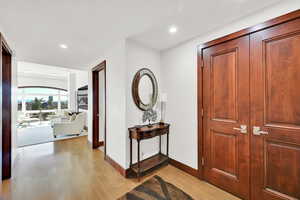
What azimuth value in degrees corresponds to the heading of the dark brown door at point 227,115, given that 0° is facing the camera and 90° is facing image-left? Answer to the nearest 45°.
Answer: approximately 45°

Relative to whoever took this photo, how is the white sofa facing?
facing to the left of the viewer

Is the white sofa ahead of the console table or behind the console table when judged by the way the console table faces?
behind

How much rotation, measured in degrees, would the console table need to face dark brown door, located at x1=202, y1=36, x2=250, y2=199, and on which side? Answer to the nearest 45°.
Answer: approximately 45° to its left

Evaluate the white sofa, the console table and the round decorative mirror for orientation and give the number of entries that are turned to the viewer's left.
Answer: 1

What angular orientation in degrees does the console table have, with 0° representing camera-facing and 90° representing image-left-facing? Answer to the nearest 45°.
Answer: approximately 315°

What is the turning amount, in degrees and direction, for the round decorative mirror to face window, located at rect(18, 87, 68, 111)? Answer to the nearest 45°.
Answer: approximately 180°

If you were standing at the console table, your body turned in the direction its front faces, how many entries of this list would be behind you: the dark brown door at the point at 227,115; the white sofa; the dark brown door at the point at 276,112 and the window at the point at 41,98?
2

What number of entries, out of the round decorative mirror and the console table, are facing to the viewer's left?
0

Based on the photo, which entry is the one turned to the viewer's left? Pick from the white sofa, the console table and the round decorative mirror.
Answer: the white sofa

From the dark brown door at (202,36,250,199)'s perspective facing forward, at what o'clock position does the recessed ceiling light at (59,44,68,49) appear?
The recessed ceiling light is roughly at 1 o'clock from the dark brown door.
